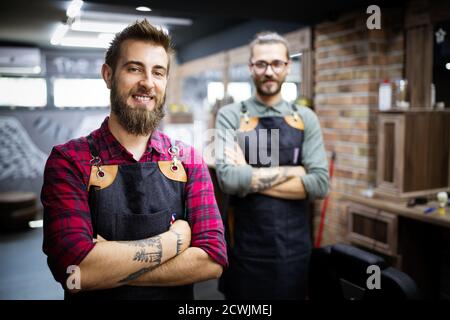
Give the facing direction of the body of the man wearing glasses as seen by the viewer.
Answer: toward the camera

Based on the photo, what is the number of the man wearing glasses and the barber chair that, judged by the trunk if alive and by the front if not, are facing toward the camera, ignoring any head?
1

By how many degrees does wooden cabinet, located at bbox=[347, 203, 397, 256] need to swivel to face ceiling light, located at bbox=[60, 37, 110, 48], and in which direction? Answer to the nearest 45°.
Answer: approximately 90° to its right

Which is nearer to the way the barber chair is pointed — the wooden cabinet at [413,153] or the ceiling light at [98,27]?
the wooden cabinet

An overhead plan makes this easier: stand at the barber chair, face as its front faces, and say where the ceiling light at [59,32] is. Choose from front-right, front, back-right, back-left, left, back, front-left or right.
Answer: back-left

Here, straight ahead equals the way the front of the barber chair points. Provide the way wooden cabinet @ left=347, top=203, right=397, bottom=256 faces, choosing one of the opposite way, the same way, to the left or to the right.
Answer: the opposite way

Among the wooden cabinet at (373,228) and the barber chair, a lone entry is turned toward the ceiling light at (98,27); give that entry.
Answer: the wooden cabinet

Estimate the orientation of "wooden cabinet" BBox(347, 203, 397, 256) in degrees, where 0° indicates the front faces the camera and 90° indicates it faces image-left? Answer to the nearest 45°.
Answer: approximately 45°

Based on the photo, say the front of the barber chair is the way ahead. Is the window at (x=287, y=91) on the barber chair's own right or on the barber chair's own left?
on the barber chair's own left

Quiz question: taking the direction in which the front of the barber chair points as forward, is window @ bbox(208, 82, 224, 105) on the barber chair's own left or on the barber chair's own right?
on the barber chair's own left

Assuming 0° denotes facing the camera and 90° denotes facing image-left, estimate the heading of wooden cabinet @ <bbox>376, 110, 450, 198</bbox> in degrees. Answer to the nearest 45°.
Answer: approximately 45°

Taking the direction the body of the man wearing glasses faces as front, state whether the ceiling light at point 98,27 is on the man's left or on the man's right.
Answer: on the man's right

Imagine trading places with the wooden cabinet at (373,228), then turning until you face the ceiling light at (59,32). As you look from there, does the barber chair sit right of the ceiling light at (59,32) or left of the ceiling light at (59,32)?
left
